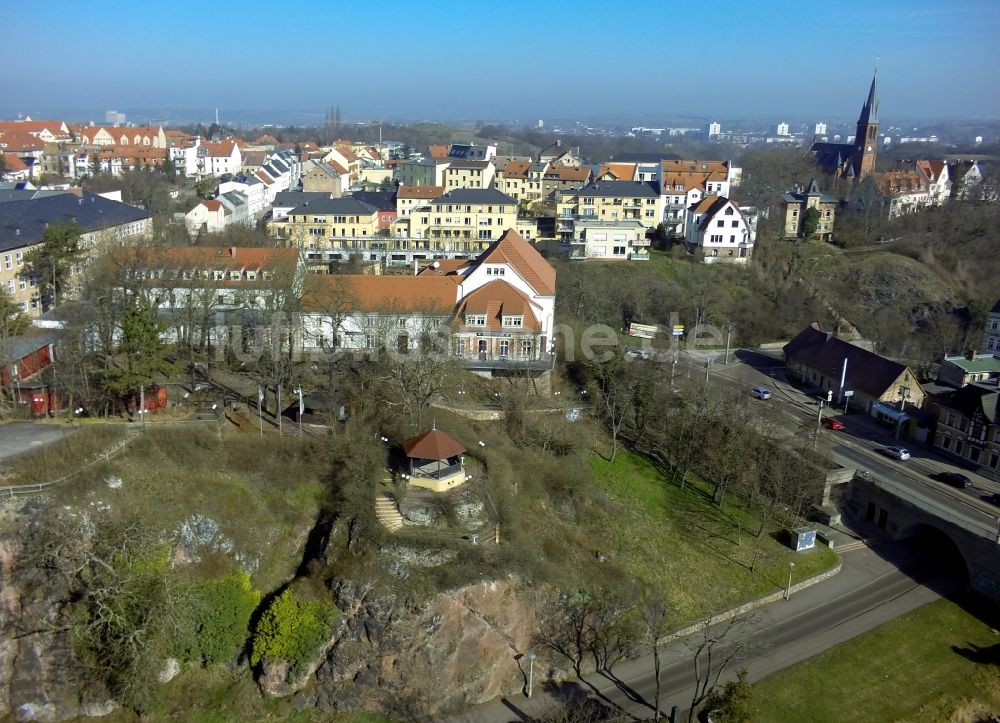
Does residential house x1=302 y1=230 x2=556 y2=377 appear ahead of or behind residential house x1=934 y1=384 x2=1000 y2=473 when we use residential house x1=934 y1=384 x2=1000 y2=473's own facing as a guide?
ahead

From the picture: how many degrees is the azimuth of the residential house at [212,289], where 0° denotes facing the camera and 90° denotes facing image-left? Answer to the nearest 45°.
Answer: approximately 0°

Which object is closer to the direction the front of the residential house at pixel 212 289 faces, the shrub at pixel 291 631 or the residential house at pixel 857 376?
the shrub

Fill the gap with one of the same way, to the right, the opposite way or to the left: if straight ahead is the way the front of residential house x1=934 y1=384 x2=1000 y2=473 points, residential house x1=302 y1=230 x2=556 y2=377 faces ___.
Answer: to the left

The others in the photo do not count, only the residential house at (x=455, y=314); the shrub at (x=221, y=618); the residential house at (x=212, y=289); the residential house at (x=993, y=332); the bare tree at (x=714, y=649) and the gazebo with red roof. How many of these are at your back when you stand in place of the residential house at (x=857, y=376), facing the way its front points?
1

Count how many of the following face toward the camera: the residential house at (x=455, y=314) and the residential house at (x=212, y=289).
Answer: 2

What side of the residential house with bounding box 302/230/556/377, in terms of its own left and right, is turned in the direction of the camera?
front

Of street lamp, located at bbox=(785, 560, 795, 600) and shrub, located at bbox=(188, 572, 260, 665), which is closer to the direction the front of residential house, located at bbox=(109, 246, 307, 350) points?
the shrub

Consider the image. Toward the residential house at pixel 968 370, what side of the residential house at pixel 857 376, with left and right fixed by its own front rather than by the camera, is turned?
back

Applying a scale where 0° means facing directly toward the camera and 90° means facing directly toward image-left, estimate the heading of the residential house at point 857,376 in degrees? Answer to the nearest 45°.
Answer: approximately 45°

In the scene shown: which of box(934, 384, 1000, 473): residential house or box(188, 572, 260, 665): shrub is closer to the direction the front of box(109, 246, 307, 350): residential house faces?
the shrub

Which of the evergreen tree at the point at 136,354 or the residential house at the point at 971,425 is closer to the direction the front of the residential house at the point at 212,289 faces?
the evergreen tree

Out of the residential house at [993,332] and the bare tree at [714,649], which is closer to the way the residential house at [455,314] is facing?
the bare tree

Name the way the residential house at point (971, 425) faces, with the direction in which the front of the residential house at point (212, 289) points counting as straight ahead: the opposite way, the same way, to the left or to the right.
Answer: to the right

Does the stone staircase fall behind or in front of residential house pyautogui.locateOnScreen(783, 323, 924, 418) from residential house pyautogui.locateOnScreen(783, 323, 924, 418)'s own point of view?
in front
